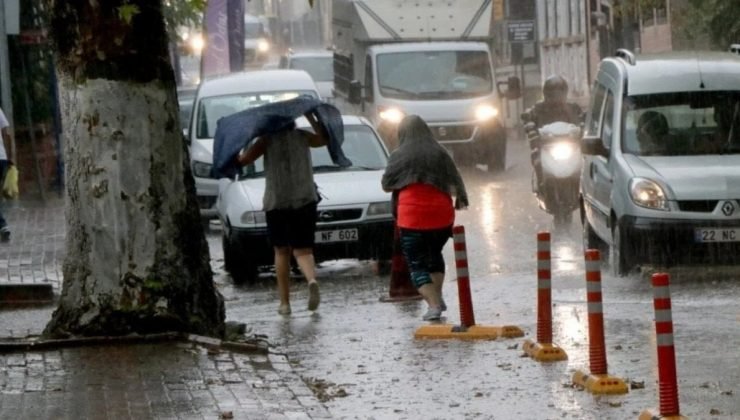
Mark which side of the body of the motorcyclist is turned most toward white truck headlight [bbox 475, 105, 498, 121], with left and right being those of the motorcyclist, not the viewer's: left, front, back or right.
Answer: back

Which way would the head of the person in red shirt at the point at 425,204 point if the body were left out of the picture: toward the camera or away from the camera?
away from the camera

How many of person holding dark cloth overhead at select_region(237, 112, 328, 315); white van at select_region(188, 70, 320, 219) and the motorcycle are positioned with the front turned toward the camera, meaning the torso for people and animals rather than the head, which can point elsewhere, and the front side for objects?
2

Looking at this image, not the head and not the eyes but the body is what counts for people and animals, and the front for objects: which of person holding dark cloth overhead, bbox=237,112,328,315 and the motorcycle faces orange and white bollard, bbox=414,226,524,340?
the motorcycle

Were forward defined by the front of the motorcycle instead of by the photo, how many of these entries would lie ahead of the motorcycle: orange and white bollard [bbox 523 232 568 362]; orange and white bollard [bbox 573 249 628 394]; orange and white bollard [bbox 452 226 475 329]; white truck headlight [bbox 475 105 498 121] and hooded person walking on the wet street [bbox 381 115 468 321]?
4

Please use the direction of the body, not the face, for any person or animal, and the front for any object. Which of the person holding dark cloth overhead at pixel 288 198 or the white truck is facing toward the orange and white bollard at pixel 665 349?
the white truck

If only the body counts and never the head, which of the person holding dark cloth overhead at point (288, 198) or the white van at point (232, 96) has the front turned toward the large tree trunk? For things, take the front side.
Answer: the white van

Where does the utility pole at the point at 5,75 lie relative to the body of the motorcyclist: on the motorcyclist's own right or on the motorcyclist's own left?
on the motorcyclist's own right

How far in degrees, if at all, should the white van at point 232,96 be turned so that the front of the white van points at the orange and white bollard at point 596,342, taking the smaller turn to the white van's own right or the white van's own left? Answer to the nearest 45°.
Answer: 0° — it already faces it

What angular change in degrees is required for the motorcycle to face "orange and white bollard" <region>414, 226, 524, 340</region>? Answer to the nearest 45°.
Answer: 0° — it already faces it
